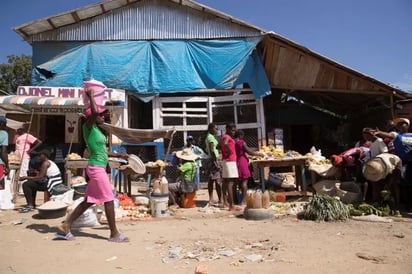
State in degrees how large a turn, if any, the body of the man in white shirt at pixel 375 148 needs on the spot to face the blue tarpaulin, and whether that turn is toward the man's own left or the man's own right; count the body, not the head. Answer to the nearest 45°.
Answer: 0° — they already face it

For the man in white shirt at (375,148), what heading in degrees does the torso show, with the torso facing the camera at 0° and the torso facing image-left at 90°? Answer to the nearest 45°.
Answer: approximately 90°

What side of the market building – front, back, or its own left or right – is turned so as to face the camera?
front

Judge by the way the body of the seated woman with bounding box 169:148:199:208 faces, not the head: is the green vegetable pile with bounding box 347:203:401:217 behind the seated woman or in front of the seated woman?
behind
